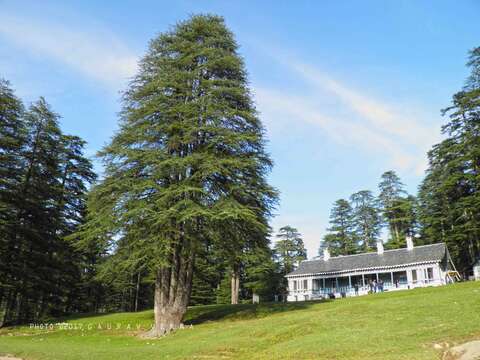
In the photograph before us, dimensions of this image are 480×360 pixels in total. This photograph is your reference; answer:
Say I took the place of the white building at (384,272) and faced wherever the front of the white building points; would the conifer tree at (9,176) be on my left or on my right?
on my right

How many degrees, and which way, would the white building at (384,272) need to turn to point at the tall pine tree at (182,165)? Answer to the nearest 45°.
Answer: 0° — it already faces it

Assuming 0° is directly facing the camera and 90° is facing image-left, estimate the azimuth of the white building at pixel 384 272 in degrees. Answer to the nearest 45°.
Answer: approximately 0°

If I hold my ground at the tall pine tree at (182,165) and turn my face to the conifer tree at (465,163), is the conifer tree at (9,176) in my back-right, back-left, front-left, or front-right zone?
back-left
